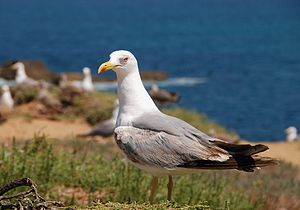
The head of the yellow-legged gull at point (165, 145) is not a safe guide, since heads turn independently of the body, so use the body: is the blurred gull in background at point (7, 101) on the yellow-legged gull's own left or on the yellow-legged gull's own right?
on the yellow-legged gull's own right

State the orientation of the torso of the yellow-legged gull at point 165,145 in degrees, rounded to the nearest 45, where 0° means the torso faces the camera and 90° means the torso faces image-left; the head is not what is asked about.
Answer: approximately 90°
